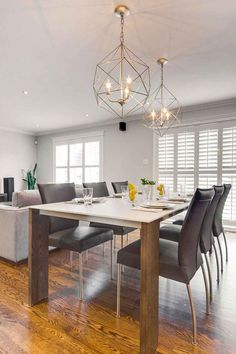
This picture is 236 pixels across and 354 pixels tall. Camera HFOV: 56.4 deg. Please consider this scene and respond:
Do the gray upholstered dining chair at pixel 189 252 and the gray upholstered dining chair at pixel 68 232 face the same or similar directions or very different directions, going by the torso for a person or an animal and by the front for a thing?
very different directions

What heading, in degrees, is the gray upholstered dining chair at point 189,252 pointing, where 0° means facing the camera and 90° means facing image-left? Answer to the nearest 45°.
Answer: approximately 135°

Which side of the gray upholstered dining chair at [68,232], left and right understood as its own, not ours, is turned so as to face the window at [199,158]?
left

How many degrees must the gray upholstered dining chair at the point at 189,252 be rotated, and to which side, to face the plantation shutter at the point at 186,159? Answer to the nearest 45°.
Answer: approximately 45° to its right

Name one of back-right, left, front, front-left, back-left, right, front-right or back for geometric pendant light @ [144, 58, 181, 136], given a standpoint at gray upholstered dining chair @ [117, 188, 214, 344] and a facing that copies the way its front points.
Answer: front-right

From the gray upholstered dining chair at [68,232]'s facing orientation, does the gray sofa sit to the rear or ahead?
to the rear
